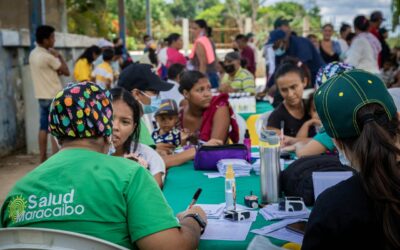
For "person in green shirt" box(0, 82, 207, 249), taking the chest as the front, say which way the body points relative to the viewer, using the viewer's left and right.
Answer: facing away from the viewer and to the right of the viewer

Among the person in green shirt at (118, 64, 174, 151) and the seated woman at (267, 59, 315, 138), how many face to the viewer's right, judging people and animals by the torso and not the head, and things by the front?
1

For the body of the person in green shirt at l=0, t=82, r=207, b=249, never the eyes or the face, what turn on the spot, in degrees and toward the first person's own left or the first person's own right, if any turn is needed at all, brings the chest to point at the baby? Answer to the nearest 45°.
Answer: approximately 45° to the first person's own left

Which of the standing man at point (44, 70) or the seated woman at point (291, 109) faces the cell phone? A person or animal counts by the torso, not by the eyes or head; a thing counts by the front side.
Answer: the seated woman

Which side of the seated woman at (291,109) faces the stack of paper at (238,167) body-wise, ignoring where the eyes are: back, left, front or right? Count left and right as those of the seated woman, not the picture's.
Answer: front

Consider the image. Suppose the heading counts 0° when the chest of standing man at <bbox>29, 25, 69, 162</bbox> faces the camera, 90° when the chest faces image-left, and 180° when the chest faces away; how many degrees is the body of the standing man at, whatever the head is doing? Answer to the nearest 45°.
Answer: approximately 225°

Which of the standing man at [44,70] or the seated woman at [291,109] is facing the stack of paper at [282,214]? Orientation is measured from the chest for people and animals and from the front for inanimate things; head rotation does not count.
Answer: the seated woman

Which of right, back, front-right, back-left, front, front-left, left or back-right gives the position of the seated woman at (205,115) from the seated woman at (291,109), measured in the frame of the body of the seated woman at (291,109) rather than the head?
right

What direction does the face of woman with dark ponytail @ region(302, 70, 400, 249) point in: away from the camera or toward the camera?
away from the camera
